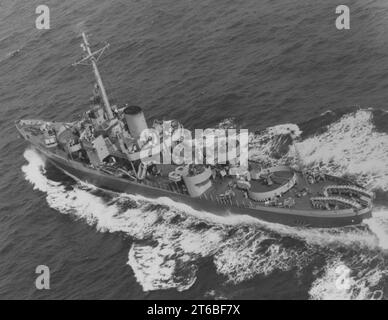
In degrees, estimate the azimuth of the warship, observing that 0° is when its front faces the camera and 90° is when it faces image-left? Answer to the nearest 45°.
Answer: approximately 135°
